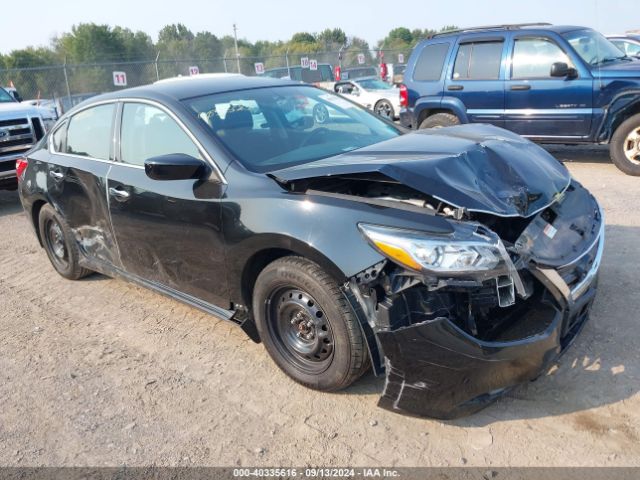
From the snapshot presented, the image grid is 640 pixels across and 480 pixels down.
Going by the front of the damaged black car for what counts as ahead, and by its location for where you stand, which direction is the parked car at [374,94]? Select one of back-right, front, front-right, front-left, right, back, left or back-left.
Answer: back-left

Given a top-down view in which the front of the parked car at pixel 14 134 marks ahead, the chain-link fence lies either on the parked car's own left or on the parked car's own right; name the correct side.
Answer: on the parked car's own left

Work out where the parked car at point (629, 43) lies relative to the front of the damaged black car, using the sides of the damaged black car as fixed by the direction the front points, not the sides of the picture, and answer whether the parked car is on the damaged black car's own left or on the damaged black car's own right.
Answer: on the damaged black car's own left

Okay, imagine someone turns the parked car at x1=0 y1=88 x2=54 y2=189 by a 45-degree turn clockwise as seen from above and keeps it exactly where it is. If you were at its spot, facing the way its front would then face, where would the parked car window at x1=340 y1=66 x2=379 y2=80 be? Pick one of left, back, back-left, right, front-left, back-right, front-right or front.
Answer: back-left

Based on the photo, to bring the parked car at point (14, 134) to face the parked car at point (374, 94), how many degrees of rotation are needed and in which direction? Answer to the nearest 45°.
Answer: approximately 90° to its left

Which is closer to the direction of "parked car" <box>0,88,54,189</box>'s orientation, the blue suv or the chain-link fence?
the blue suv

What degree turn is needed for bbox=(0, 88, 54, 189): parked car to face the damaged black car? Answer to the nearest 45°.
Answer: approximately 45° to its right

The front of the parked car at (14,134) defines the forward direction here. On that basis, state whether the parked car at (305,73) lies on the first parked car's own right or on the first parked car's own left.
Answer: on the first parked car's own left

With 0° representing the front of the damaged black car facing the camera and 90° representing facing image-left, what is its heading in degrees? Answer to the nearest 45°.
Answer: approximately 315°

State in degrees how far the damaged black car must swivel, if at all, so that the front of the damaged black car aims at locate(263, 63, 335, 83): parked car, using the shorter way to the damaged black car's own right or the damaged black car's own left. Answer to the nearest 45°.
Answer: approximately 135° to the damaged black car's own left

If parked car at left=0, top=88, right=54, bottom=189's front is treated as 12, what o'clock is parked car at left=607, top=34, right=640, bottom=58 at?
parked car at left=607, top=34, right=640, bottom=58 is roughly at 11 o'clock from parked car at left=0, top=88, right=54, bottom=189.
